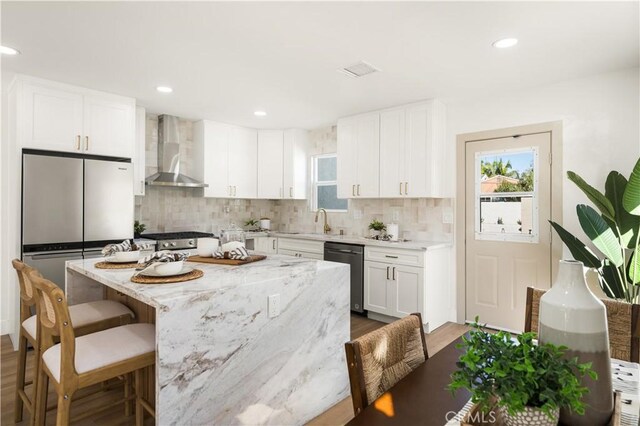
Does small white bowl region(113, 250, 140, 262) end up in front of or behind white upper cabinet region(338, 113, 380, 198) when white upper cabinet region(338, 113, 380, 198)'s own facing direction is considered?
in front

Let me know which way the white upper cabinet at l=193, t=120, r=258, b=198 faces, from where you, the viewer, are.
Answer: facing the viewer and to the right of the viewer

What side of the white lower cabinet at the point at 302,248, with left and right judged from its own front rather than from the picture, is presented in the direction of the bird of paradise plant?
left

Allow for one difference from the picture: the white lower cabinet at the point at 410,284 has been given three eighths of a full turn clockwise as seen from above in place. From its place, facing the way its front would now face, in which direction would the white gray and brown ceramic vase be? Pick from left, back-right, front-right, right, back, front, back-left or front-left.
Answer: back

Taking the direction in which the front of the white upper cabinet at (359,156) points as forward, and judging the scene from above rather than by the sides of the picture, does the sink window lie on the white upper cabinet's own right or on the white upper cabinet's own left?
on the white upper cabinet's own right

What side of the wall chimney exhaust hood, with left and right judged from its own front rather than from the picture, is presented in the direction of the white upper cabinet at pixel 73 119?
right

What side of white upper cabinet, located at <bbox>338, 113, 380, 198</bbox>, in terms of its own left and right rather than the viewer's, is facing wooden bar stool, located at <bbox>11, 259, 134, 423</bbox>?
front

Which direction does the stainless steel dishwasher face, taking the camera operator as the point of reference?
facing the viewer and to the left of the viewer
